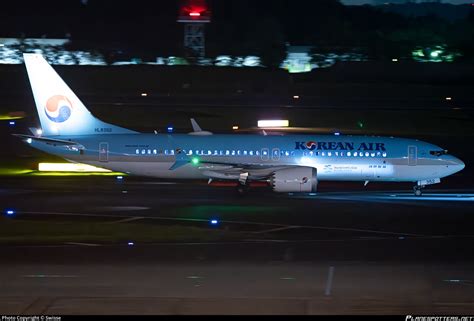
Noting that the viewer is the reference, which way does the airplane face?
facing to the right of the viewer
